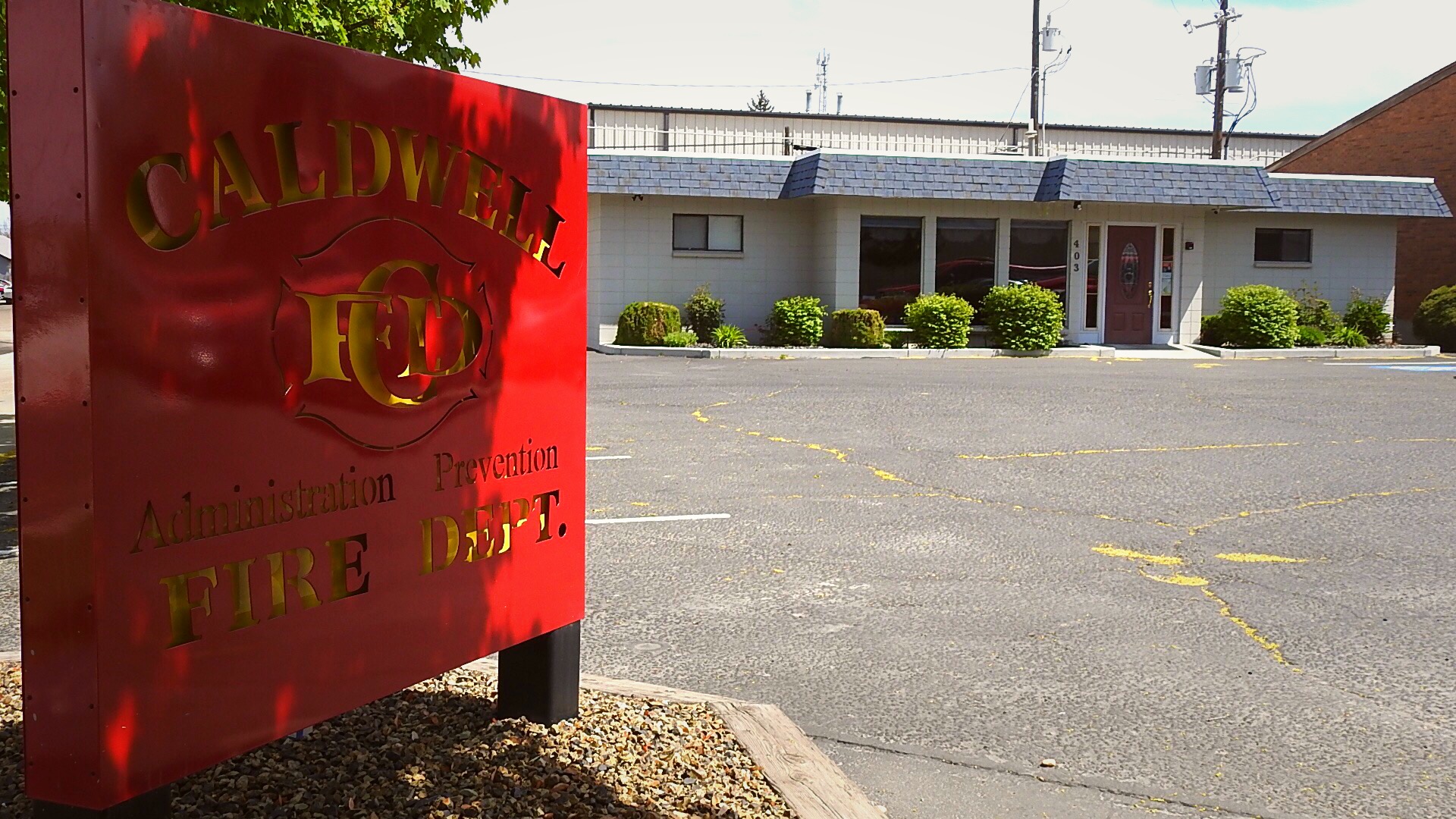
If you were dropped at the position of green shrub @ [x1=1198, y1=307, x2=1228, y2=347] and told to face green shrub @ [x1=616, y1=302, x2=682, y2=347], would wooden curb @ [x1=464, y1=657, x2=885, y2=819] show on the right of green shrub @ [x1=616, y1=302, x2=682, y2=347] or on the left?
left

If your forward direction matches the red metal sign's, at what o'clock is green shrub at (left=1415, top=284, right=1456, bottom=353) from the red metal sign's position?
The green shrub is roughly at 9 o'clock from the red metal sign.

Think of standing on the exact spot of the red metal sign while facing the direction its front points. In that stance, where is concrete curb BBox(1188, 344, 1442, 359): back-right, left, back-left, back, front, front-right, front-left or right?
left

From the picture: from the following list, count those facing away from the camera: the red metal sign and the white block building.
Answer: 0

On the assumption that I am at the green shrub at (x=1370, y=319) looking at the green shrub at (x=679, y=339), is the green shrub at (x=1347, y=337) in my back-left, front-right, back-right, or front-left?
front-left

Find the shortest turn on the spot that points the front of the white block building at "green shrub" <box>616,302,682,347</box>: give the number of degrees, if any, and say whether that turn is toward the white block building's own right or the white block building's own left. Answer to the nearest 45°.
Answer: approximately 45° to the white block building's own right

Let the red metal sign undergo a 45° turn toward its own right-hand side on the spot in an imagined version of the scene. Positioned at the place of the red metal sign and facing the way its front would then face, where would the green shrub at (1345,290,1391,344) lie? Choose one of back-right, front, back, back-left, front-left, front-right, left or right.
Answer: back-left

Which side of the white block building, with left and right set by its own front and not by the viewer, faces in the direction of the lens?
front

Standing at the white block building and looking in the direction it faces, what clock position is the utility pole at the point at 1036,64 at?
The utility pole is roughly at 6 o'clock from the white block building.

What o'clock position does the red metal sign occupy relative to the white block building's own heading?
The red metal sign is roughly at 12 o'clock from the white block building.

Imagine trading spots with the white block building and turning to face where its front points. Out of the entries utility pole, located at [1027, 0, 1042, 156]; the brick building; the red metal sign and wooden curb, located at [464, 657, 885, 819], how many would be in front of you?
2

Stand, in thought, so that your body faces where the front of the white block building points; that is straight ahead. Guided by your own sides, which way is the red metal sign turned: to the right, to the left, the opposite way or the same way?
to the left

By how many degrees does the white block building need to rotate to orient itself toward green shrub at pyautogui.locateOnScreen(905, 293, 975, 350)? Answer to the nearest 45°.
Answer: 0° — it already faces it

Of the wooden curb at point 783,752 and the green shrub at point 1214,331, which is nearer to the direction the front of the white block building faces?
the wooden curb

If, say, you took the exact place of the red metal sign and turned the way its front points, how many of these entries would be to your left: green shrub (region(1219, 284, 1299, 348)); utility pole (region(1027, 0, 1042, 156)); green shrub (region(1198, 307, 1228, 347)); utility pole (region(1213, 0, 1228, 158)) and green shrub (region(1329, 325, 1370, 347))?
5
